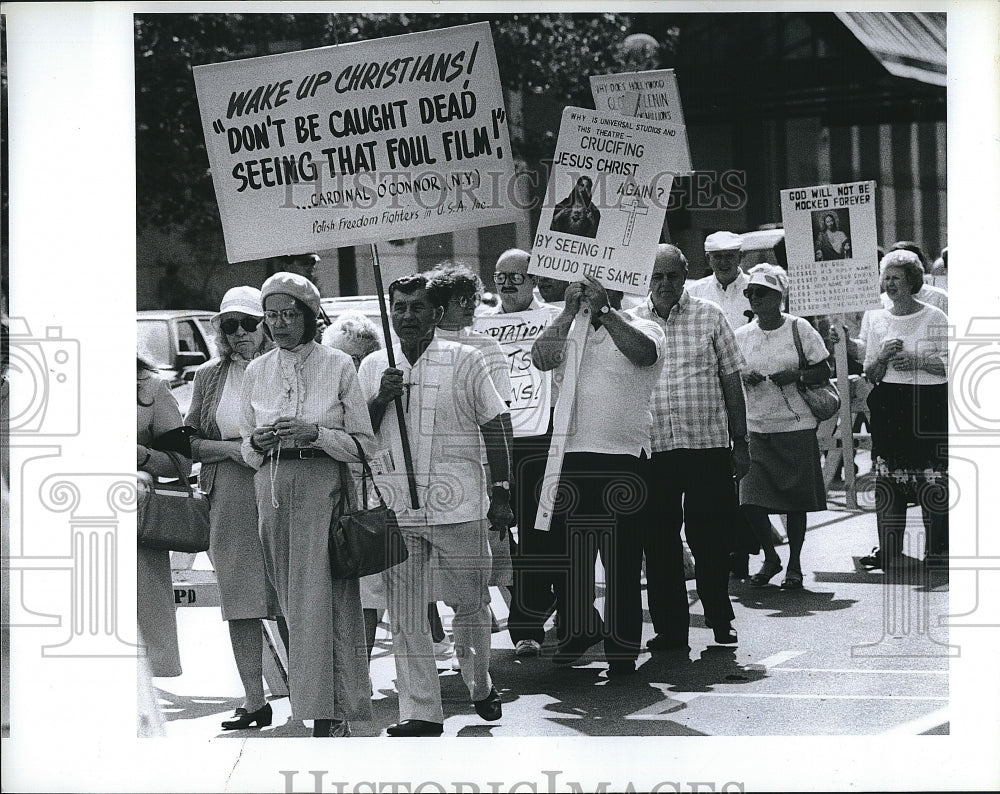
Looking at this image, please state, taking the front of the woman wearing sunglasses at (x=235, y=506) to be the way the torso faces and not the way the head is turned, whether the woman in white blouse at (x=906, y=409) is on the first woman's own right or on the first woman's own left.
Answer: on the first woman's own left

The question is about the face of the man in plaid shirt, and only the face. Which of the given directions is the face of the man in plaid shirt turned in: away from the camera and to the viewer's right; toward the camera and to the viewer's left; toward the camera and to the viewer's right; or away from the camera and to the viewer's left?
toward the camera and to the viewer's left

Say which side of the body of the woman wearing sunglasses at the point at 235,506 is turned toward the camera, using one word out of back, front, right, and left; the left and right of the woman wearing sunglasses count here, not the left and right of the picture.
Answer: front

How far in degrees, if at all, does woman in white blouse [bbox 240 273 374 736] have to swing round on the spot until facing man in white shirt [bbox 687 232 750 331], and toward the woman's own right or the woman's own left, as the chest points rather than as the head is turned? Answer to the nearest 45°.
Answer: approximately 180°

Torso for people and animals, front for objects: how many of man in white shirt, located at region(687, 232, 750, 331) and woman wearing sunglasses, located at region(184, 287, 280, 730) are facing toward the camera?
2

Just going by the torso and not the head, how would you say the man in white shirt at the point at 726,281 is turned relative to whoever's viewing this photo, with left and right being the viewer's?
facing the viewer

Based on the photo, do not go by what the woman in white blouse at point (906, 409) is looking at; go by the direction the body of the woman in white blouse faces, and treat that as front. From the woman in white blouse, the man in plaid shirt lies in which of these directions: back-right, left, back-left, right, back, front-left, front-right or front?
front-right

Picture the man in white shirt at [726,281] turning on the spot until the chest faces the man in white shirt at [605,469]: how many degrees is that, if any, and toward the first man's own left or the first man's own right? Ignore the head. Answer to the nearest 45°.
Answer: approximately 45° to the first man's own right

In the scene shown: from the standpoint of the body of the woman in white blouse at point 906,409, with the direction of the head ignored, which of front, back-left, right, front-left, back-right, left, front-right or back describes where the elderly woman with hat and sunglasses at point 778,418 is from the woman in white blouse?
right

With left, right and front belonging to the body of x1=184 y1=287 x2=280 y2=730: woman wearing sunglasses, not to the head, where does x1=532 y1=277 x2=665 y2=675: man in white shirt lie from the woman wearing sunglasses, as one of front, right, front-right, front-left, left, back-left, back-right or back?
left

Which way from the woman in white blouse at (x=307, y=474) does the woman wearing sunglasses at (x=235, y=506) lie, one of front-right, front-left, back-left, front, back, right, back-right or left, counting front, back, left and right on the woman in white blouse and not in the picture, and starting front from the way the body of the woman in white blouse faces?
right
